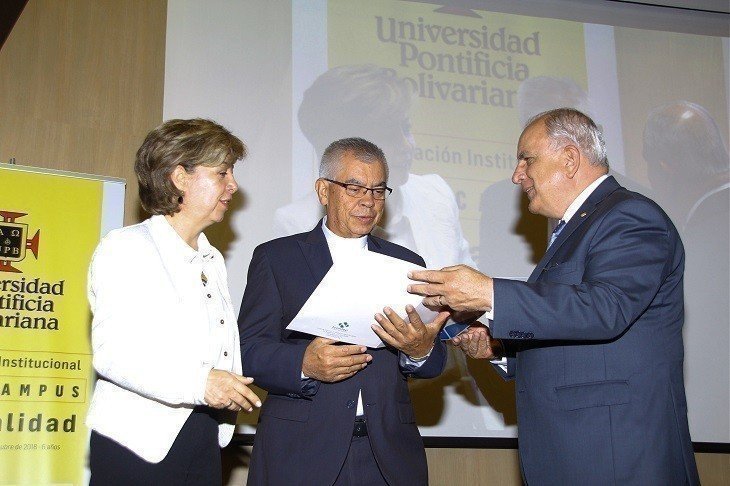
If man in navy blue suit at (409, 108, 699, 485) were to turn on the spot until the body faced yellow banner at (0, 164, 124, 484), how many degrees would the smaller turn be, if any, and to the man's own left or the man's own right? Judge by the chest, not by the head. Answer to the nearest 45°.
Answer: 0° — they already face it

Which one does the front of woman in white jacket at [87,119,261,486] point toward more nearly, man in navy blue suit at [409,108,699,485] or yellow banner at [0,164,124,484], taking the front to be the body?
the man in navy blue suit

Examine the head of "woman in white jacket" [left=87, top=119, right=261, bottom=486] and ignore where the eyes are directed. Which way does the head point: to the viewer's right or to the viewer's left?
to the viewer's right

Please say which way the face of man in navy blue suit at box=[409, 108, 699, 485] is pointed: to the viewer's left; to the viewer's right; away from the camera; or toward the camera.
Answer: to the viewer's left

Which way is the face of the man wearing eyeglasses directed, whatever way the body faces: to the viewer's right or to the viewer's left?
to the viewer's right

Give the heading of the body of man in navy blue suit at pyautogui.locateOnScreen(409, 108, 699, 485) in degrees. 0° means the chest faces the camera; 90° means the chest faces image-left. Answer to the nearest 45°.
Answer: approximately 90°

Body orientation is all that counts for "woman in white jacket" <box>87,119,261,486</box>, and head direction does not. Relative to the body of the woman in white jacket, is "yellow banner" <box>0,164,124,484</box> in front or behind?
behind

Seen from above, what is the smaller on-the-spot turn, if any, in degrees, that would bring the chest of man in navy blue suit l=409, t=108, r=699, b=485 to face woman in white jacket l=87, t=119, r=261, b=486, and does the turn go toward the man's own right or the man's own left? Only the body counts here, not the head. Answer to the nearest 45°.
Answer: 0° — they already face them

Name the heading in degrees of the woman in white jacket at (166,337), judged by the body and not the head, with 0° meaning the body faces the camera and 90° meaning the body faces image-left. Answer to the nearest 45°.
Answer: approximately 315°

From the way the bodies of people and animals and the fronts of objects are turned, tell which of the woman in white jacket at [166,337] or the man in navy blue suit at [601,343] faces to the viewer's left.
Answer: the man in navy blue suit

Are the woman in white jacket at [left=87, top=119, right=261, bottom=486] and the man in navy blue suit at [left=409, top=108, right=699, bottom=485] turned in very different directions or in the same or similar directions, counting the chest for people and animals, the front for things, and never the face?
very different directions

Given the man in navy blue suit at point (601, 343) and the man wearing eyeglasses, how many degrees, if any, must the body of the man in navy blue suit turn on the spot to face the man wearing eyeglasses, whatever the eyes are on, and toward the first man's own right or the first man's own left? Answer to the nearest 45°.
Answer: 0° — they already face them

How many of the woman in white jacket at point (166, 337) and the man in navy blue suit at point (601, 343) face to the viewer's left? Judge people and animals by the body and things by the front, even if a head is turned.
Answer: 1
